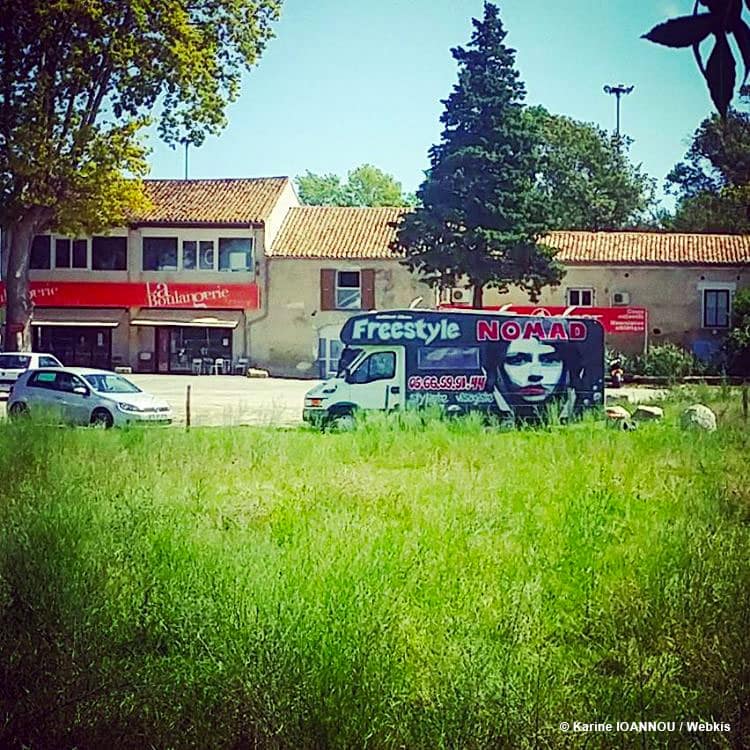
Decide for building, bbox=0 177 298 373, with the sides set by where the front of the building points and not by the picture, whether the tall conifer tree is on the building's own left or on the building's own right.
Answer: on the building's own left

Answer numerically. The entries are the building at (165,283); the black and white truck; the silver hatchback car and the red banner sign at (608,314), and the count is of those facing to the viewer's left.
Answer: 1

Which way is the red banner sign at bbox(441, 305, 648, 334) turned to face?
toward the camera

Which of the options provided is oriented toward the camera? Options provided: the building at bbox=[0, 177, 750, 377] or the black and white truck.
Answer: the building

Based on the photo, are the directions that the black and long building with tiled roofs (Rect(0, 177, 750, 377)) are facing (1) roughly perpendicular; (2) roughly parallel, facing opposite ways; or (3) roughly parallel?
roughly perpendicular

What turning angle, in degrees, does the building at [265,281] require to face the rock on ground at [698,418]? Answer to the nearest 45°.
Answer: approximately 90° to its left

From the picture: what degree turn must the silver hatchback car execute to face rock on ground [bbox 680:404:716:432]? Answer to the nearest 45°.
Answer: approximately 45° to its left

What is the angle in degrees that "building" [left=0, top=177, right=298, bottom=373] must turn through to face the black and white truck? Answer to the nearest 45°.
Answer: approximately 90° to its left

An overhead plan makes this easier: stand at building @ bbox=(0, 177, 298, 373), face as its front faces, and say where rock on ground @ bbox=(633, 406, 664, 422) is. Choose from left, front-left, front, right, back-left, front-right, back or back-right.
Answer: left

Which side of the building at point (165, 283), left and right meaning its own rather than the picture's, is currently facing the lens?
front

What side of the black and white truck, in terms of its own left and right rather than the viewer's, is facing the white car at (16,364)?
front

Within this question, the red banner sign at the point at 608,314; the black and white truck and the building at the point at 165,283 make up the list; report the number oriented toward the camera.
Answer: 2

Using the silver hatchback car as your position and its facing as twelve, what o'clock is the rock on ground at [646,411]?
The rock on ground is roughly at 11 o'clock from the silver hatchback car.

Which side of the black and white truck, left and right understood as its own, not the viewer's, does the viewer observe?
left

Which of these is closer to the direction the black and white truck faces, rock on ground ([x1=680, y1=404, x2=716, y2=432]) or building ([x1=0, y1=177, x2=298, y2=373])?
the building

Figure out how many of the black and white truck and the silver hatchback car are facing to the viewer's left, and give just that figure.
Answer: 1
